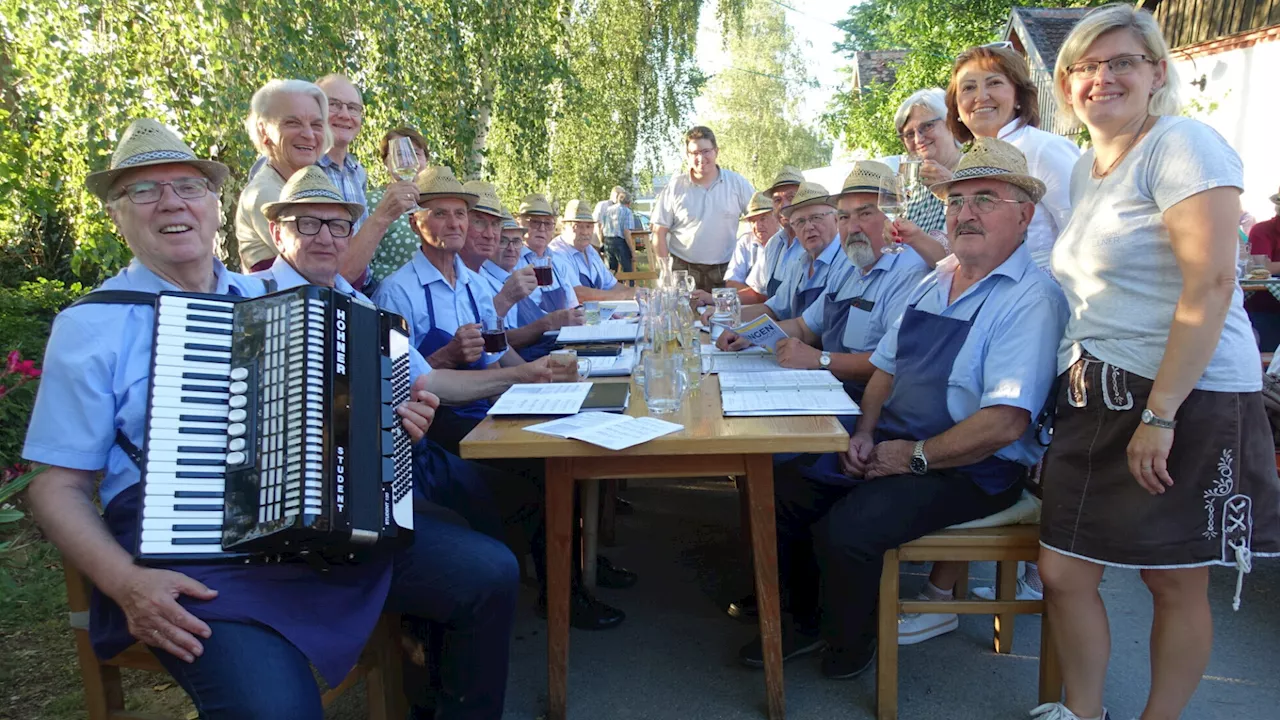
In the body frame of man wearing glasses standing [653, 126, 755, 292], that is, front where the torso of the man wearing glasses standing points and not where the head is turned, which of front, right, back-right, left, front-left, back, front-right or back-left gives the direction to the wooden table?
front

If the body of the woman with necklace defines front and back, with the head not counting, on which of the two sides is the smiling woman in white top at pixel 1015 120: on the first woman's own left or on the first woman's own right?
on the first woman's own right

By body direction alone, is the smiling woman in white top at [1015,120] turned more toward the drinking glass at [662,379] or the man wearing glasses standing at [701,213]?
the drinking glass

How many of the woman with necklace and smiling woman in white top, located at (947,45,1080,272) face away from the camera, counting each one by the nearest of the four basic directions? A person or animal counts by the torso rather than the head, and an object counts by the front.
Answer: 0

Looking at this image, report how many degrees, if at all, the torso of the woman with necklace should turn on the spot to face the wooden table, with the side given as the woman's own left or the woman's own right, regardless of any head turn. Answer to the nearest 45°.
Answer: approximately 45° to the woman's own right

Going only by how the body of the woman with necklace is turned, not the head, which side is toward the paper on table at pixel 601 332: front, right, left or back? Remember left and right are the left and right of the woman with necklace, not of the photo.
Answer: right

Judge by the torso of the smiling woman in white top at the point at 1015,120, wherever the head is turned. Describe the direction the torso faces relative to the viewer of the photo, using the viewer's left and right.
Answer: facing the viewer and to the left of the viewer

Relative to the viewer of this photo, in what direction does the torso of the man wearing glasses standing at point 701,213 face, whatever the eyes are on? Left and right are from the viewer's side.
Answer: facing the viewer

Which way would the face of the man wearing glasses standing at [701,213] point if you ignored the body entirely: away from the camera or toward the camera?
toward the camera

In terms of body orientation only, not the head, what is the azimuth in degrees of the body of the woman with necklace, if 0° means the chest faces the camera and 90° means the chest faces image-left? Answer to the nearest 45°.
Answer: approximately 45°
